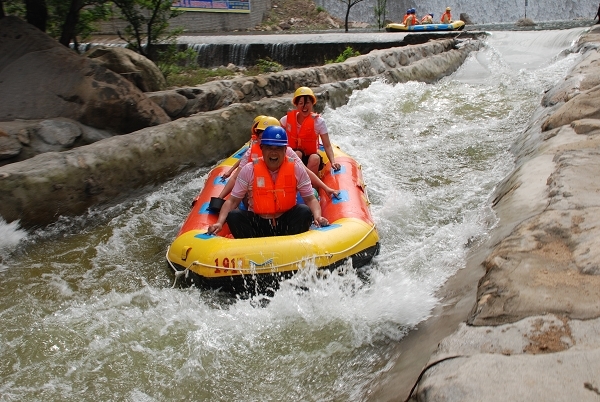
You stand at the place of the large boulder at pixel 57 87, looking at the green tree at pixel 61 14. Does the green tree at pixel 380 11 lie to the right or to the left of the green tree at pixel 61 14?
right

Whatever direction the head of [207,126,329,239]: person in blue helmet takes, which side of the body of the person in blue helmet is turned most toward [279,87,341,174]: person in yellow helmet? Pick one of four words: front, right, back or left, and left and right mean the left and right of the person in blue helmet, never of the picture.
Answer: back

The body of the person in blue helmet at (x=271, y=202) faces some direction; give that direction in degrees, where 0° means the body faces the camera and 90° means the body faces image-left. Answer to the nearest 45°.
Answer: approximately 0°

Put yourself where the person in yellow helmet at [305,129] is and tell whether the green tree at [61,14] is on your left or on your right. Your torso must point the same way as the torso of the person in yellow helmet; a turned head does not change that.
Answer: on your right

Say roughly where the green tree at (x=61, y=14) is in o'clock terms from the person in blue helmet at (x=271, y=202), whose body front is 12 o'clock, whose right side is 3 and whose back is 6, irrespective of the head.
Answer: The green tree is roughly at 5 o'clock from the person in blue helmet.

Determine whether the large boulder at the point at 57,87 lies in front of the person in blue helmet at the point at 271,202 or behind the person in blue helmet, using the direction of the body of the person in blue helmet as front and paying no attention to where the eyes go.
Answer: behind

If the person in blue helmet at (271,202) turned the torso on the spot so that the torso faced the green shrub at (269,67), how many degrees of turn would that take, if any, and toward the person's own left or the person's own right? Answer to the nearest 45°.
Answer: approximately 180°

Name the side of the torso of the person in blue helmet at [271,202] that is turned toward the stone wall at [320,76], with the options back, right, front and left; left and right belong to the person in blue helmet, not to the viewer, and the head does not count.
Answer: back

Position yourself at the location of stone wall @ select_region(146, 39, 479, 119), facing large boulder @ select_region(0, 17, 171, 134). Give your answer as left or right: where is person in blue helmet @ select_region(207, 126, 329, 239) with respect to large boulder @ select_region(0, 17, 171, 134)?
left

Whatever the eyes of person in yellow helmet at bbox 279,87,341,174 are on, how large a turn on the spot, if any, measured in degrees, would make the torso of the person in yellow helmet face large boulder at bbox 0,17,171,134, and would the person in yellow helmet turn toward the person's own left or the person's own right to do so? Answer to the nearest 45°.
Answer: approximately 90° to the person's own right
